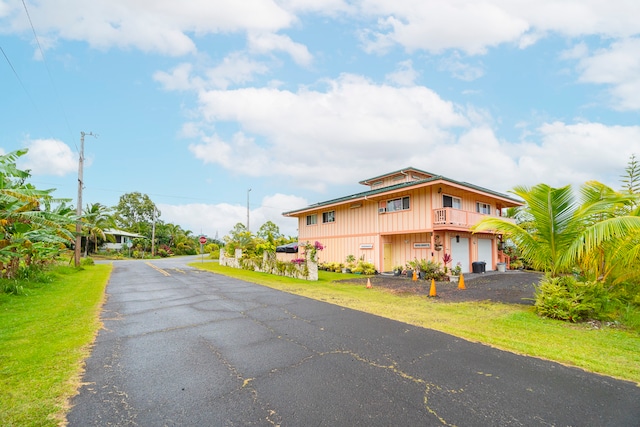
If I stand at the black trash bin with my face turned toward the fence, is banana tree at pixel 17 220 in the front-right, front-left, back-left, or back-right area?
front-left

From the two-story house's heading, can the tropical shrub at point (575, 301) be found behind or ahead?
ahead

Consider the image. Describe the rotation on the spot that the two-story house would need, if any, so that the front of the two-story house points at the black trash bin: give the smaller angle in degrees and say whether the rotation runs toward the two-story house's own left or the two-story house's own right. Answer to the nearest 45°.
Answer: approximately 45° to the two-story house's own left

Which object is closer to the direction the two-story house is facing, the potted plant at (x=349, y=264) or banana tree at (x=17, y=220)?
the banana tree

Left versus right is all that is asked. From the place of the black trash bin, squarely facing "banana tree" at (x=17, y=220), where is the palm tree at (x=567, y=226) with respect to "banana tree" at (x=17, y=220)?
left

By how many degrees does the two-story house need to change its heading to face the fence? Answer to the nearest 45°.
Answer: approximately 135° to its right

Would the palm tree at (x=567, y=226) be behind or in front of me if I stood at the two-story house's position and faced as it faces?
in front

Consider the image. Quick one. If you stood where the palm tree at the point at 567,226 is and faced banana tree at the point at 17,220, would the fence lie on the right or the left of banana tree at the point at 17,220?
right

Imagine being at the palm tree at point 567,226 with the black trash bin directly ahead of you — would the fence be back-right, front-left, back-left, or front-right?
front-left
